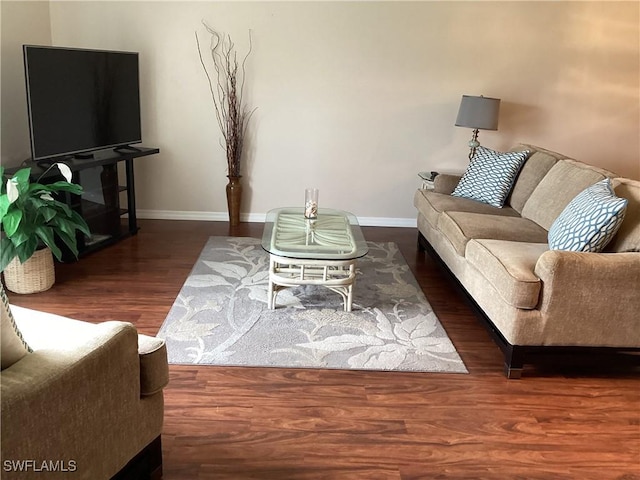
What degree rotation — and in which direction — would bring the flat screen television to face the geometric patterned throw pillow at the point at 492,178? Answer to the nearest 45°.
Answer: approximately 45° to its left

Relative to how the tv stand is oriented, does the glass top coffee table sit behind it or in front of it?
in front

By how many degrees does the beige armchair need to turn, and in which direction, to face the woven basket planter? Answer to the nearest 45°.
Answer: approximately 45° to its left

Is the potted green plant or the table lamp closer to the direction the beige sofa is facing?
the potted green plant

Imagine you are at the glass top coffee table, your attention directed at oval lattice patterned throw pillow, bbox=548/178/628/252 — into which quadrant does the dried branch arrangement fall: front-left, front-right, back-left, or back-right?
back-left

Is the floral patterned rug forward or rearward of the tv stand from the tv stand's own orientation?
forward

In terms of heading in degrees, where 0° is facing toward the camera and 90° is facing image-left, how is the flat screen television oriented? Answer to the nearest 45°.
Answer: approximately 315°

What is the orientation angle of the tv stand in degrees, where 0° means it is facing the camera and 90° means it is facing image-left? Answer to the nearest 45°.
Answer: approximately 315°

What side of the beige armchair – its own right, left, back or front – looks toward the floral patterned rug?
front

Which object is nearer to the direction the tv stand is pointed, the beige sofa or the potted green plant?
the beige sofa

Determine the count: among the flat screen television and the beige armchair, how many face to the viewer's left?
0

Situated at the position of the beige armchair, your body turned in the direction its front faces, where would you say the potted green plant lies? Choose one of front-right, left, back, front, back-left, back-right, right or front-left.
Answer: front-left

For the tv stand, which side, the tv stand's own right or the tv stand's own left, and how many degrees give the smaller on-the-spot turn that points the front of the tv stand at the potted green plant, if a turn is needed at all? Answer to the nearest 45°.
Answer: approximately 45° to the tv stand's own right

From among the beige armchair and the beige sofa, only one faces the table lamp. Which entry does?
the beige armchair

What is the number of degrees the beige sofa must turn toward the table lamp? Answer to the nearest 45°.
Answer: approximately 135° to its right
